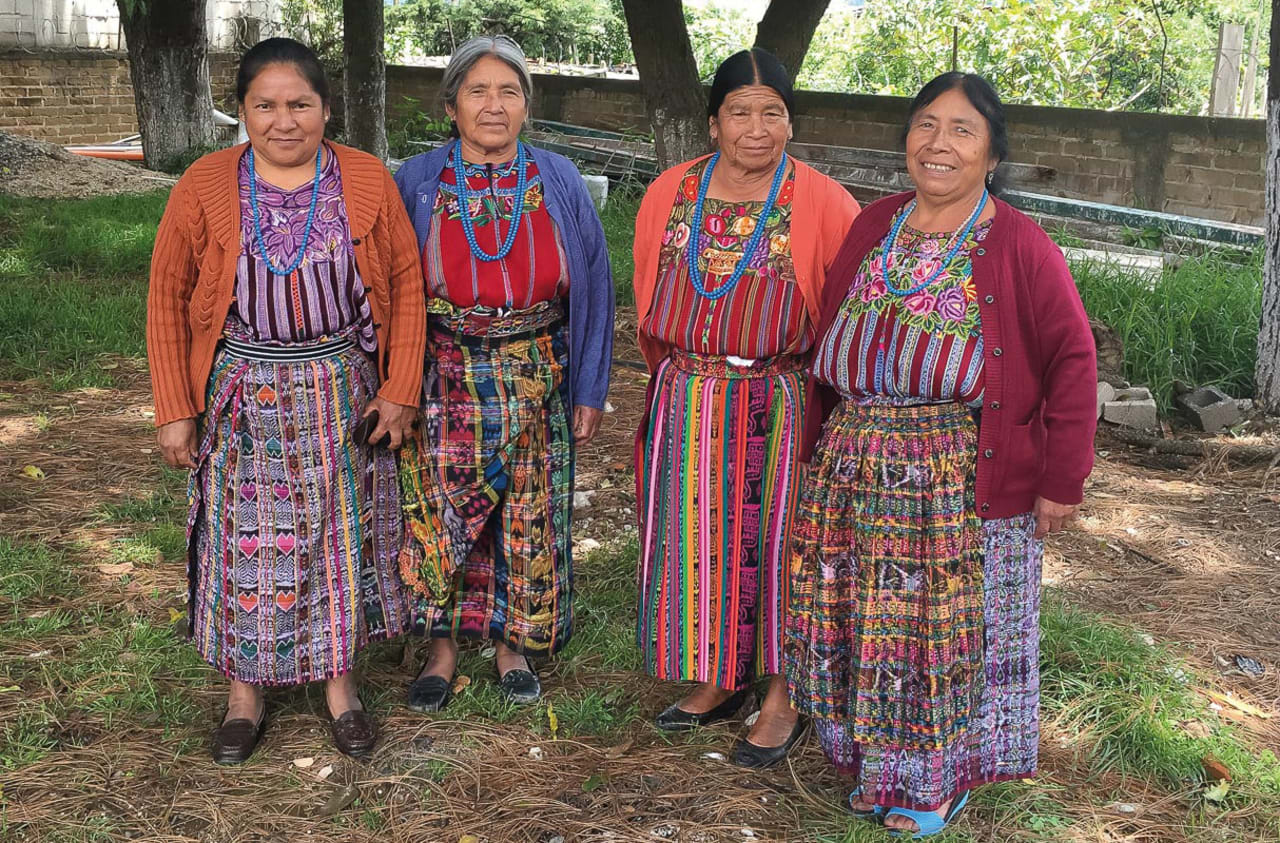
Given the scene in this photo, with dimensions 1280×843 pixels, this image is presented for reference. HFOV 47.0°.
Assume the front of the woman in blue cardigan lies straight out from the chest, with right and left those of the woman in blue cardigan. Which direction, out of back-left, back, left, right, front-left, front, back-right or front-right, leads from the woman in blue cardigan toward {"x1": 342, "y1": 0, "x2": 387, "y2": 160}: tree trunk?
back

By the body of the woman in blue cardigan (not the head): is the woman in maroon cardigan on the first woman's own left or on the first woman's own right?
on the first woman's own left

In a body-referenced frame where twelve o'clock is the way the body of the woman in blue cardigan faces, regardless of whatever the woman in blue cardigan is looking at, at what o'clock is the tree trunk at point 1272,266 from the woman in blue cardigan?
The tree trunk is roughly at 8 o'clock from the woman in blue cardigan.

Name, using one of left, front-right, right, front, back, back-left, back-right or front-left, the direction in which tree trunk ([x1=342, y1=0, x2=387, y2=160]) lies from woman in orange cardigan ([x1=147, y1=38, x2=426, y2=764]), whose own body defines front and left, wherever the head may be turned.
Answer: back

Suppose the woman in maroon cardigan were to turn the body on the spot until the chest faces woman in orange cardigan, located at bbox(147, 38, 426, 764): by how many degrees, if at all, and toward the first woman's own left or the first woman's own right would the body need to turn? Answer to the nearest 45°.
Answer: approximately 45° to the first woman's own right

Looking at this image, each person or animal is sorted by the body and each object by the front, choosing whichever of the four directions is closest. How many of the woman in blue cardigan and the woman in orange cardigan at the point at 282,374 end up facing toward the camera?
2

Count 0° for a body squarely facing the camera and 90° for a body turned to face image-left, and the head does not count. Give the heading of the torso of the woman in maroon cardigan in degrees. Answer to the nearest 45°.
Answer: approximately 45°

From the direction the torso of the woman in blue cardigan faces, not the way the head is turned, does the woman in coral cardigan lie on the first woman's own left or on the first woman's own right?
on the first woman's own left
